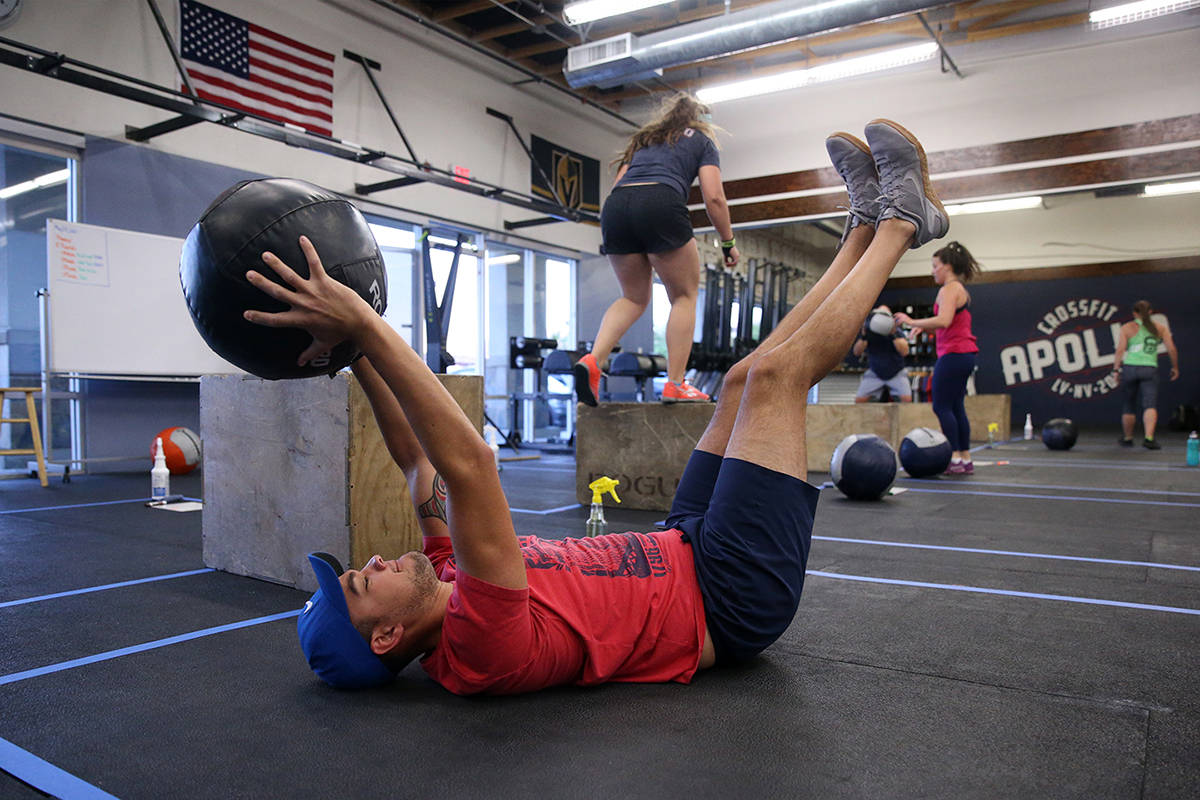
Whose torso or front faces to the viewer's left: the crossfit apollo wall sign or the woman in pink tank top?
the woman in pink tank top

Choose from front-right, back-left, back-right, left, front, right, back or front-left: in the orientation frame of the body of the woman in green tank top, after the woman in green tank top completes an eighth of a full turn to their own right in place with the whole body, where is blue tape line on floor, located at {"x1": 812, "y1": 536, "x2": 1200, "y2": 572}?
back-right

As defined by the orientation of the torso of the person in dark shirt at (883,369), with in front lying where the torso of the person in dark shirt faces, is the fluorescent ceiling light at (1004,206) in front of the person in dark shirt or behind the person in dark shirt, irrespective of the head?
behind

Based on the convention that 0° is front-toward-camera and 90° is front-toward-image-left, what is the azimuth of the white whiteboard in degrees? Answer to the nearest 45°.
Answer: approximately 315°

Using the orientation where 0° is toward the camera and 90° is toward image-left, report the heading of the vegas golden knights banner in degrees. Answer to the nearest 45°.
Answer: approximately 315°

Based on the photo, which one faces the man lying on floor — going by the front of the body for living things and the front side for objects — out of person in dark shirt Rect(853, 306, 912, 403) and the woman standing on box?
the person in dark shirt

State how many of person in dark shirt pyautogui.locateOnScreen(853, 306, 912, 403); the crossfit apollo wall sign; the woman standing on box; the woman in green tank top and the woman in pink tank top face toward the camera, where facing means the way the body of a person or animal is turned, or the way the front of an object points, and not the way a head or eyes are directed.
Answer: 2

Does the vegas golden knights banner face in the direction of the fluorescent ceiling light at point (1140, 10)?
yes

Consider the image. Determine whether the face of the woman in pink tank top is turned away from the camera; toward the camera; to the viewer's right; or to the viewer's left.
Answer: to the viewer's left

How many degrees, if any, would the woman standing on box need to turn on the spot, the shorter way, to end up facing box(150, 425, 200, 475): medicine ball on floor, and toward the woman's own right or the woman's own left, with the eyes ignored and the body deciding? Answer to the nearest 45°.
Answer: approximately 90° to the woman's own left

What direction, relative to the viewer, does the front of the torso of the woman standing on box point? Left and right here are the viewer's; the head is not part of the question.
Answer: facing away from the viewer and to the right of the viewer
